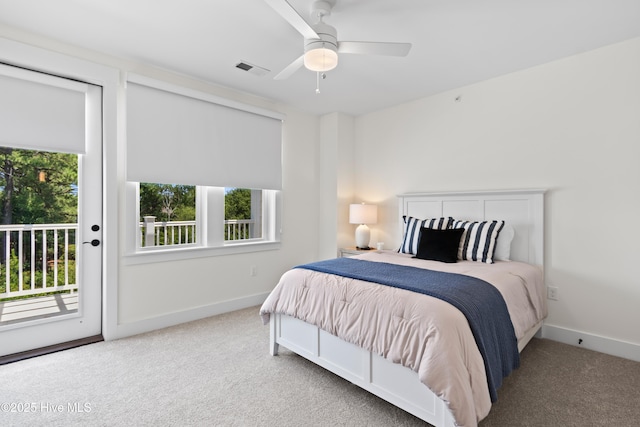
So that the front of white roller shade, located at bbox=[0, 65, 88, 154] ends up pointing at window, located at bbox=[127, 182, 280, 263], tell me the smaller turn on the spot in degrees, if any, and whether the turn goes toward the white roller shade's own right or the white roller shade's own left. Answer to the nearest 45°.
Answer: approximately 45° to the white roller shade's own left

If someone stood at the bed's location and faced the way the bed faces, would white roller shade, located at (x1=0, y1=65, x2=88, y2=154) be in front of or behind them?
in front

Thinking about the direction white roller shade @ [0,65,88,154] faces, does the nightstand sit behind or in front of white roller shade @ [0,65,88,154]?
in front

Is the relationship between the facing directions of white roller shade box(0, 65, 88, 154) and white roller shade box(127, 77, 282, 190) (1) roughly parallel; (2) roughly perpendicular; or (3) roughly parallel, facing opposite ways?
roughly parallel

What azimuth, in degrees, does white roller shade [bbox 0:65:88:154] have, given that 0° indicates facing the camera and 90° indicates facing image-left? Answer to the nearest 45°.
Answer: approximately 315°

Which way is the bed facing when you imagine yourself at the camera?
facing the viewer and to the left of the viewer

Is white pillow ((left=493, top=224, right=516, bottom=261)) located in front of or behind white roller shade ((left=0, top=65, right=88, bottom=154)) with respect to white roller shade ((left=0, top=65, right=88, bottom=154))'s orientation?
in front

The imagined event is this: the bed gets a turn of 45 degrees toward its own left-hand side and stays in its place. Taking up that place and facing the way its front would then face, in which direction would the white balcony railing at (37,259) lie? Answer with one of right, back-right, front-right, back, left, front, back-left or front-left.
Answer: right

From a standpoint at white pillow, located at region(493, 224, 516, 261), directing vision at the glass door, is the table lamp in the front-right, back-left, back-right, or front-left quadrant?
front-right

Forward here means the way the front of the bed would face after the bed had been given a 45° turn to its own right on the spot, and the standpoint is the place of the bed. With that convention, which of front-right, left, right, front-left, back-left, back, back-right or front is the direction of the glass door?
front

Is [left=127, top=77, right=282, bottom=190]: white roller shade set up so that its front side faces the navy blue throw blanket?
yes

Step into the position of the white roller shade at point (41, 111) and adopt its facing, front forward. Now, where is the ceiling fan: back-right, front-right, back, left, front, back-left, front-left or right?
front

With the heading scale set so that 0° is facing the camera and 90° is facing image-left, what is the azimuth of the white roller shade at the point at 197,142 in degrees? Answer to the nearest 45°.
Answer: approximately 315°

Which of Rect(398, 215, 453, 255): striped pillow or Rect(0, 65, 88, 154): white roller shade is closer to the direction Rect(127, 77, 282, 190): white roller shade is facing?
the striped pillow

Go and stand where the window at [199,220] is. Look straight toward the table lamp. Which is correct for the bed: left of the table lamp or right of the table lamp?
right

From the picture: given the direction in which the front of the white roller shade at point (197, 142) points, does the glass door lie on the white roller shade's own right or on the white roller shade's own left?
on the white roller shade's own right

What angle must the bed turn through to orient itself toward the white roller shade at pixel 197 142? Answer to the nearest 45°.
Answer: approximately 45° to its right

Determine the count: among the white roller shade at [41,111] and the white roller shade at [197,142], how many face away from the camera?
0
